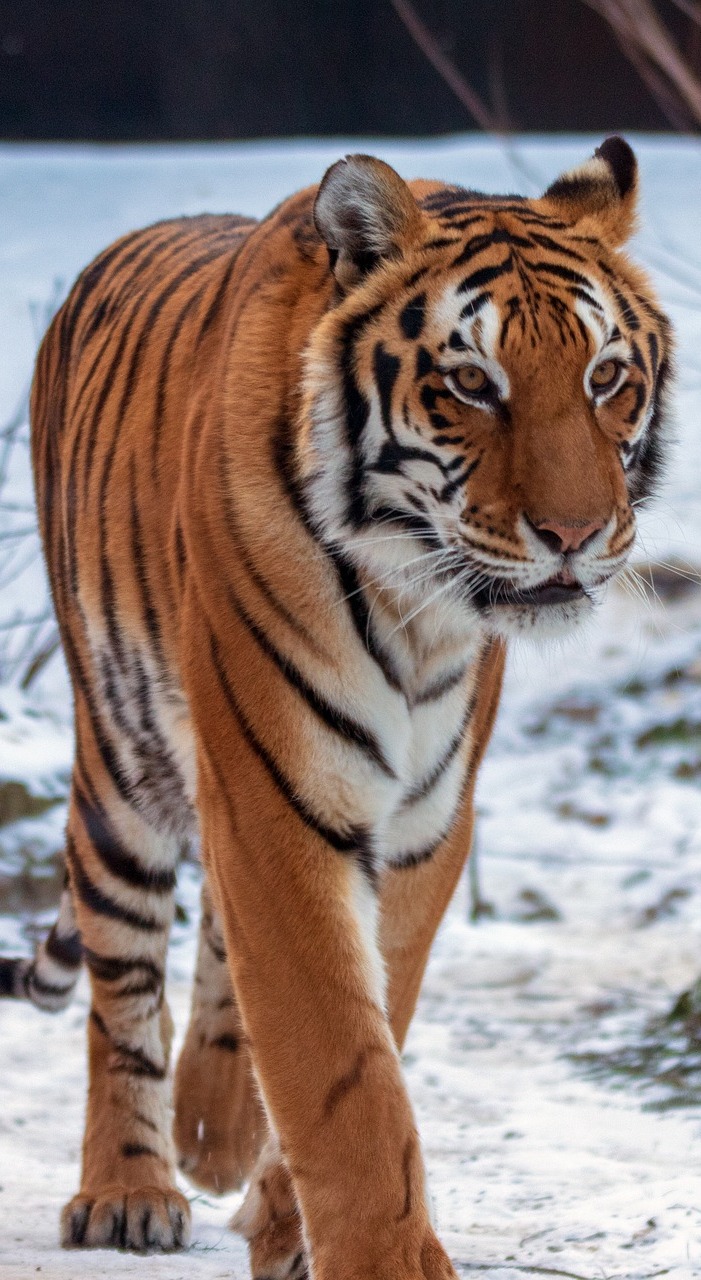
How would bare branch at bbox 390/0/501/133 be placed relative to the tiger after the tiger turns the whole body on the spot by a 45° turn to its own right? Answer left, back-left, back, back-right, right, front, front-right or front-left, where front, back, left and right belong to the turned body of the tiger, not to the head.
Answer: back

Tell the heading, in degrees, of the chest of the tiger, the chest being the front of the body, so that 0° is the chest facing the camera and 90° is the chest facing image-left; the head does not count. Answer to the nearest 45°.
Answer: approximately 315°
